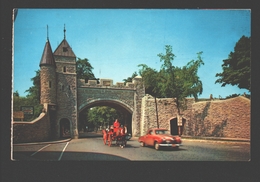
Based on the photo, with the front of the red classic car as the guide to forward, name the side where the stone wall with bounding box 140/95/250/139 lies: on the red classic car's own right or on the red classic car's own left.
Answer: on the red classic car's own left

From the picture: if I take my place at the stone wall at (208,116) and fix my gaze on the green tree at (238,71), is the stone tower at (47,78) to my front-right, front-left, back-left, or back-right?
back-left

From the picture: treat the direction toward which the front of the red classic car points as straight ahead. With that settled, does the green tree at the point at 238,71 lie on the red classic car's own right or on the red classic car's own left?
on the red classic car's own left
